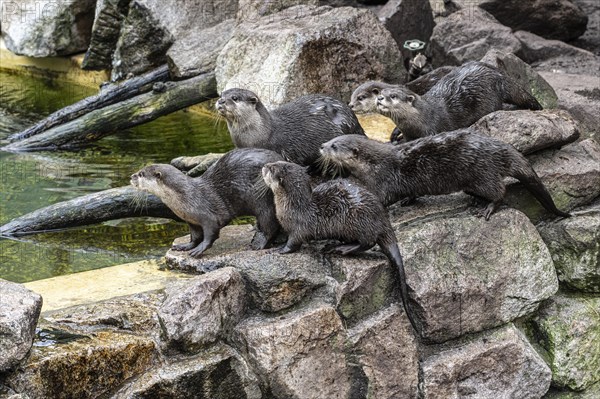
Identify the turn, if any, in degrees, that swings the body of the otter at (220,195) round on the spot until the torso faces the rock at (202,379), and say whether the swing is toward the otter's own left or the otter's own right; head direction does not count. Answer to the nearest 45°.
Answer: approximately 90° to the otter's own left

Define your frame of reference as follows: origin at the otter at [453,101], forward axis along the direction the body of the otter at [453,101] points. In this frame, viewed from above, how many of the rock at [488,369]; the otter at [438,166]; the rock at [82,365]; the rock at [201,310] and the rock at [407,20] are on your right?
1

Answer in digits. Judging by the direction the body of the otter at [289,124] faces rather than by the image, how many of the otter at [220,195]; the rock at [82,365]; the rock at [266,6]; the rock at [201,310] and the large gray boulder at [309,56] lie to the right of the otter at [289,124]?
2

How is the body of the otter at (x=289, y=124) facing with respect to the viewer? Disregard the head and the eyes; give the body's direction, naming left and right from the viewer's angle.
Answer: facing to the left of the viewer

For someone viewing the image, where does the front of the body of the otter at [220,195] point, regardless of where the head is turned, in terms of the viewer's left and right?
facing to the left of the viewer

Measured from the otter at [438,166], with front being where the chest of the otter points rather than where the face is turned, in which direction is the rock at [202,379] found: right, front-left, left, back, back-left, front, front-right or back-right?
front-left

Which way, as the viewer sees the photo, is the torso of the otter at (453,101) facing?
to the viewer's left

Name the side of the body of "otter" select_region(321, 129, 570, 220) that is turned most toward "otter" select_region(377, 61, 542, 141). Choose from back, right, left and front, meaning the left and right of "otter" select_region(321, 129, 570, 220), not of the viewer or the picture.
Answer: right

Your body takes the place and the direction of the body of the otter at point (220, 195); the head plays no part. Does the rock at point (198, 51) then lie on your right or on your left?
on your right

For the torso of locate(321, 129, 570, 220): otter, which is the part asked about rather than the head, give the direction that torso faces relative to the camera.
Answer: to the viewer's left

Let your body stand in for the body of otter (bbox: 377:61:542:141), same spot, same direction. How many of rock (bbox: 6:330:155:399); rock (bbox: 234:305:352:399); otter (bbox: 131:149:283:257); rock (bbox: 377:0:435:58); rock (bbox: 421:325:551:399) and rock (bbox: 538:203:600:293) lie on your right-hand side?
1

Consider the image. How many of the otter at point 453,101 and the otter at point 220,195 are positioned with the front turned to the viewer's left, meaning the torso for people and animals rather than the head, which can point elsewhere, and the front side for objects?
2

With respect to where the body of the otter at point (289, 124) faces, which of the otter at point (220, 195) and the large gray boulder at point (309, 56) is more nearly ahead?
the otter

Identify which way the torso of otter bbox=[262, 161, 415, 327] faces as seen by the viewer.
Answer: to the viewer's left
